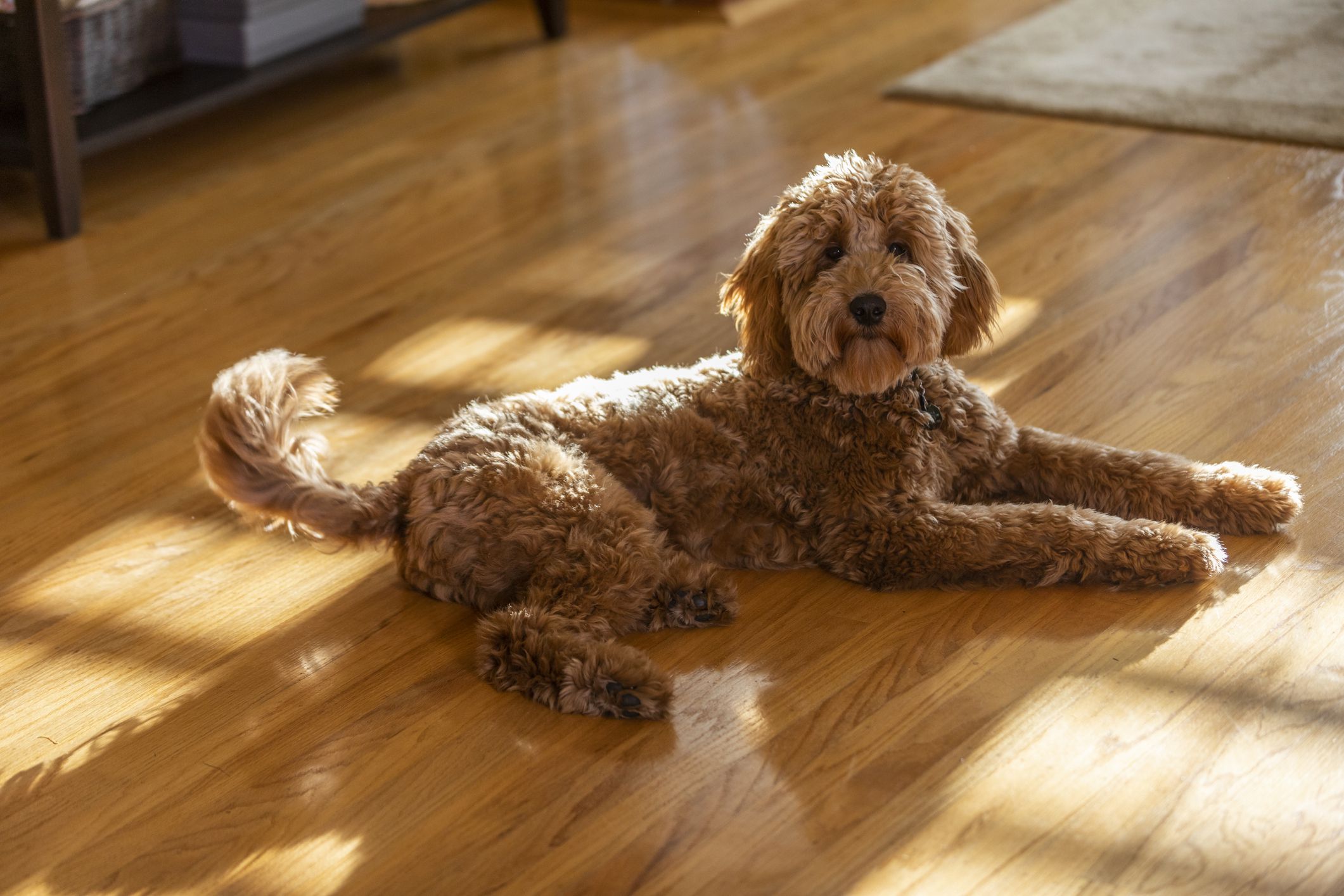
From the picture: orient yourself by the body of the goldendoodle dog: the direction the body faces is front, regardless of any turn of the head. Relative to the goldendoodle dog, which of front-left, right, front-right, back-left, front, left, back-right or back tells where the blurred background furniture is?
back-left

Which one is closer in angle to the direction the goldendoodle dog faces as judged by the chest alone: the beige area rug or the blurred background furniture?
the beige area rug

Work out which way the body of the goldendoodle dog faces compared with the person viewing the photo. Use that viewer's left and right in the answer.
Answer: facing to the right of the viewer

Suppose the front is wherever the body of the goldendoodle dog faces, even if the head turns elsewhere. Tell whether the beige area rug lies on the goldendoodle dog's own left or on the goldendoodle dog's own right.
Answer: on the goldendoodle dog's own left
